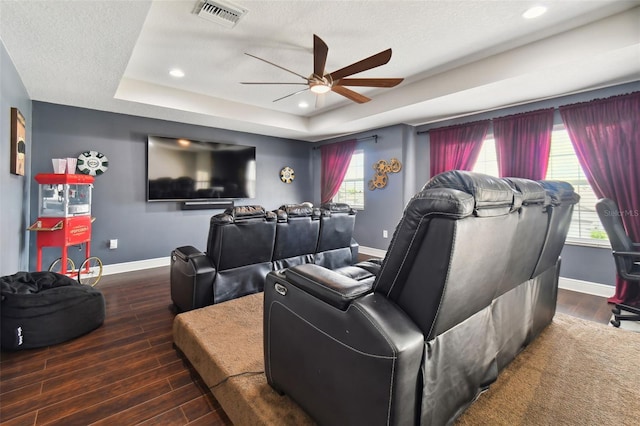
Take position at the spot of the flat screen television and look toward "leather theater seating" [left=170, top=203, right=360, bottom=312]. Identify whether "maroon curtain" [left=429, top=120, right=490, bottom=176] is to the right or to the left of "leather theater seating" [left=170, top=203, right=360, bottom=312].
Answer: left

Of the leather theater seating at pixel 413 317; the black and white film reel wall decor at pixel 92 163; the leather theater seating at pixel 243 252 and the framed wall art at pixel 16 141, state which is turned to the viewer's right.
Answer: the framed wall art

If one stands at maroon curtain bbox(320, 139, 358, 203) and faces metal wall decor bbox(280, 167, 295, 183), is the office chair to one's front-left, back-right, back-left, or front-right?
back-left

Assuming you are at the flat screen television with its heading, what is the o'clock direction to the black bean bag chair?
The black bean bag chair is roughly at 2 o'clock from the flat screen television.

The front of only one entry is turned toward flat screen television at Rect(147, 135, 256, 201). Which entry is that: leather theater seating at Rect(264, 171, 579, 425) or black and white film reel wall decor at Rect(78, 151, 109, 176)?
the leather theater seating

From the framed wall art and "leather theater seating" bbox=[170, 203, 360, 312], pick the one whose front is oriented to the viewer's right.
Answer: the framed wall art

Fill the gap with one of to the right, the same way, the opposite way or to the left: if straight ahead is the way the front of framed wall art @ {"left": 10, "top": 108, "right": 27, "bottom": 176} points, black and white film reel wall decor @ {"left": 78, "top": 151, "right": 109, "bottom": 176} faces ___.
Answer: to the right

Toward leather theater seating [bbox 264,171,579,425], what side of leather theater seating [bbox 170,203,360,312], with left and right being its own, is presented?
back

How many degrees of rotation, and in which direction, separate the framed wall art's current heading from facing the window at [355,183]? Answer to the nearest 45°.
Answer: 0° — it already faces it

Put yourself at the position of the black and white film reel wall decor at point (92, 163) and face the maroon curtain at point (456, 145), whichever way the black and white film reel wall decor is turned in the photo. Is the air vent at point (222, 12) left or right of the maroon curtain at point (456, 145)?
right

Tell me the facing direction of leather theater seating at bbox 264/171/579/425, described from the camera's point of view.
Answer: facing away from the viewer and to the left of the viewer
